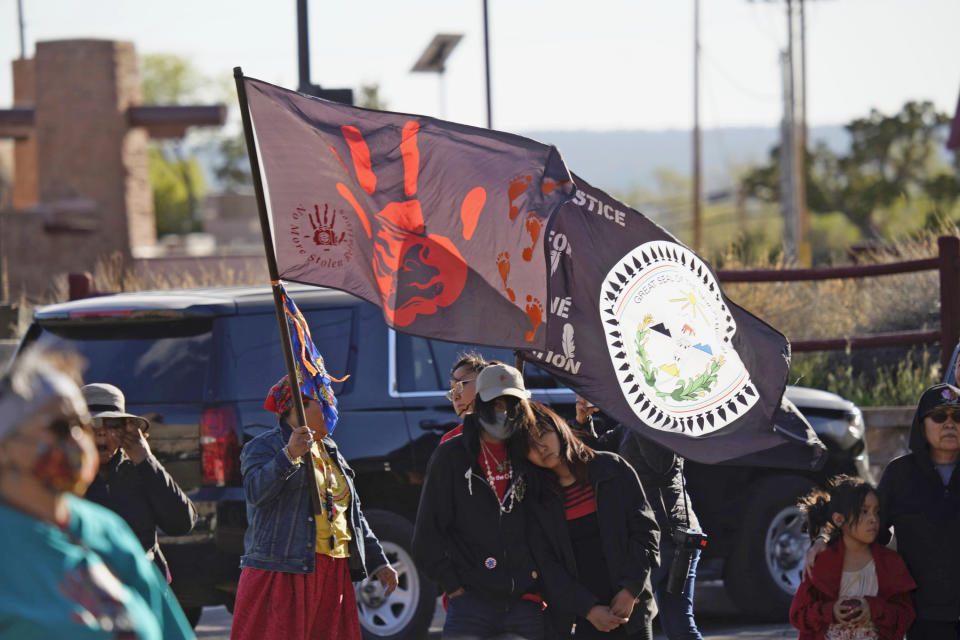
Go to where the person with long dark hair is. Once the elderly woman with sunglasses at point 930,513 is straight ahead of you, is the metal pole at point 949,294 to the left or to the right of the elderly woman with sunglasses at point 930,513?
left

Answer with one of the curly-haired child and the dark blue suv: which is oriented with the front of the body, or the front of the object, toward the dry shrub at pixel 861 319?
the dark blue suv

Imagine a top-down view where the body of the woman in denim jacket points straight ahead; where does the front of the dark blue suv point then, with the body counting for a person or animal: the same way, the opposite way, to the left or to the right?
to the left

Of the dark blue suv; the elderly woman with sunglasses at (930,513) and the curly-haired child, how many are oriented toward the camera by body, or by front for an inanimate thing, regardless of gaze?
2

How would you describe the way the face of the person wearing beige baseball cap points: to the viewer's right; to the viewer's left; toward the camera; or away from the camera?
toward the camera

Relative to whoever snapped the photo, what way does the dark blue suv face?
facing away from the viewer and to the right of the viewer

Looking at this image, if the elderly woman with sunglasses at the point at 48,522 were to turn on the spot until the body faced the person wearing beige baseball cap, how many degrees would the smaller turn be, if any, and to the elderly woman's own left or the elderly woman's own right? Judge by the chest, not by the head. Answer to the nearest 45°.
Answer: approximately 90° to the elderly woman's own left

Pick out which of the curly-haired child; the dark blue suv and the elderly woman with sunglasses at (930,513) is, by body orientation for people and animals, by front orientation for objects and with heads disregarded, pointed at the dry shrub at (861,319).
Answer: the dark blue suv

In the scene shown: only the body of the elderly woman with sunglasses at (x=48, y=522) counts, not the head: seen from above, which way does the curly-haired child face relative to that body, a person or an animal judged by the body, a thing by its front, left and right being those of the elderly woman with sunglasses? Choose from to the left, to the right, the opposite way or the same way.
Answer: to the right

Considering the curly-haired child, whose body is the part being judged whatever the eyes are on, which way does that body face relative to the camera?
toward the camera

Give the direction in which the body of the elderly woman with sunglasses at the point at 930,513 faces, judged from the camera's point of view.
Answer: toward the camera

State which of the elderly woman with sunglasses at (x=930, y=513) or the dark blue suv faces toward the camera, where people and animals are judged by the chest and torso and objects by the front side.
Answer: the elderly woman with sunglasses

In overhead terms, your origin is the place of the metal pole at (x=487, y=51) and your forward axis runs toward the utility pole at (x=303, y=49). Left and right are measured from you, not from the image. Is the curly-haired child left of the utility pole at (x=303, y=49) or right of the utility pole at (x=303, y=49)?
left

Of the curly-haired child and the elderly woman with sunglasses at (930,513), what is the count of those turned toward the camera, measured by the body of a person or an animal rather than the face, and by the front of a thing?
2

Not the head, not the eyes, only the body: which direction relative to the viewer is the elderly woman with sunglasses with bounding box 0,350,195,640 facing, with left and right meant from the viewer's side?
facing the viewer and to the right of the viewer
